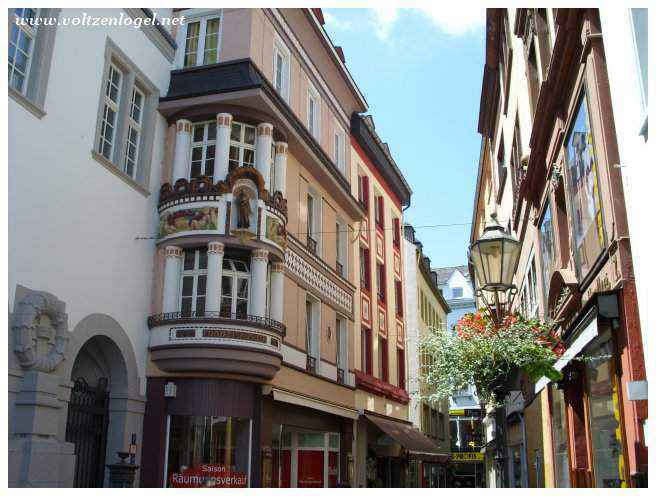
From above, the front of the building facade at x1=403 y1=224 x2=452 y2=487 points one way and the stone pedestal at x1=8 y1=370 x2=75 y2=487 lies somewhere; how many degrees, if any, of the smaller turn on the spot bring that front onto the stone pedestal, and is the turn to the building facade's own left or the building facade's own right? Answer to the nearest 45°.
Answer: approximately 90° to the building facade's own right

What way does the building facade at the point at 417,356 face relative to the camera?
to the viewer's right

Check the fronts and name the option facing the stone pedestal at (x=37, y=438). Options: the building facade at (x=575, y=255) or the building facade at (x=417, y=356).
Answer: the building facade at (x=575, y=255)

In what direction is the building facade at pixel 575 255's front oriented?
to the viewer's left

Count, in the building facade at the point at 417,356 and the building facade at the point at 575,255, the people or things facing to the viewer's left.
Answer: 1

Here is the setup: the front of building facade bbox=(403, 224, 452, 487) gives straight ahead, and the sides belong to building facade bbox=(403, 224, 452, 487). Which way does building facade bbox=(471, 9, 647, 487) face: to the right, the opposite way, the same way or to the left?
the opposite way

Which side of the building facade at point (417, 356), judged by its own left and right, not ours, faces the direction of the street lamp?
right

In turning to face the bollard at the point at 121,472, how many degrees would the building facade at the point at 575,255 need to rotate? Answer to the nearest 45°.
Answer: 0° — it already faces it

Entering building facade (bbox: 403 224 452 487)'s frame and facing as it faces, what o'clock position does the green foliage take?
The green foliage is roughly at 3 o'clock from the building facade.

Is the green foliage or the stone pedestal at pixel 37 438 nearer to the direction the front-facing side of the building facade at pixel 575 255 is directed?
the stone pedestal
